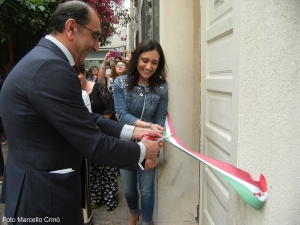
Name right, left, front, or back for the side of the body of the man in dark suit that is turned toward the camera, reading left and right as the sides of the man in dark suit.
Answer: right

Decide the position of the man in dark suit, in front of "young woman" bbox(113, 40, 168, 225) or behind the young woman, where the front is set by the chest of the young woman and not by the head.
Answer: in front

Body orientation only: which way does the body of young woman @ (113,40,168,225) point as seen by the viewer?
toward the camera

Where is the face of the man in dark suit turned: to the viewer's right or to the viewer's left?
to the viewer's right

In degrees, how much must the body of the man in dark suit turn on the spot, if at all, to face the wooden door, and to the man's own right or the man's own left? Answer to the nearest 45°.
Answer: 0° — they already face it

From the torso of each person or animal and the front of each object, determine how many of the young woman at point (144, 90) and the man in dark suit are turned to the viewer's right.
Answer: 1

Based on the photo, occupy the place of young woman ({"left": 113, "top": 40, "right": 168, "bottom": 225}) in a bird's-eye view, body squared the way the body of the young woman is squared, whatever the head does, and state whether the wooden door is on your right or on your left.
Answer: on your left

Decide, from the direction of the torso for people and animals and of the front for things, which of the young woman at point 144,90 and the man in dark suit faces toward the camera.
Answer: the young woman

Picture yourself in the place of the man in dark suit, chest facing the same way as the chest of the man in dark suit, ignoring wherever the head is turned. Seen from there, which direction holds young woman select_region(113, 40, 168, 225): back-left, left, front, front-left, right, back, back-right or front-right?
front-left

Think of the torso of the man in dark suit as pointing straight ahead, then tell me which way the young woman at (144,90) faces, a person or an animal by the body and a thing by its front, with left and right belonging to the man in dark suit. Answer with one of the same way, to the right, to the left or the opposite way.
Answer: to the right

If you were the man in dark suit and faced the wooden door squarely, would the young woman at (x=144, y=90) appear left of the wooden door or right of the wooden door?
left
